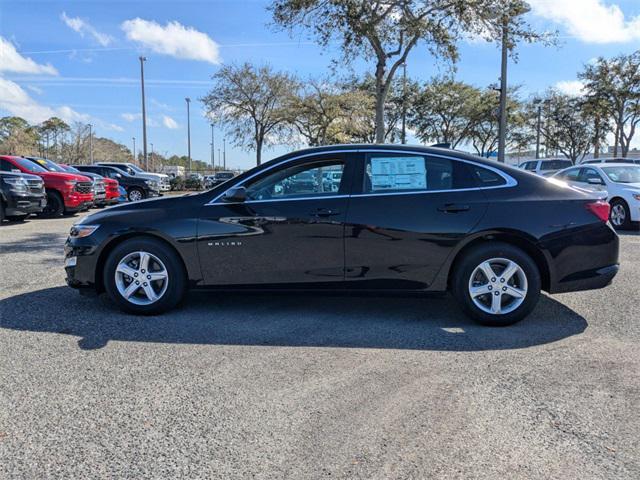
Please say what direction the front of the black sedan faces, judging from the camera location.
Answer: facing to the left of the viewer

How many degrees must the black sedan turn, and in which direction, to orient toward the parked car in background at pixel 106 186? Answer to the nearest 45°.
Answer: approximately 45° to its right

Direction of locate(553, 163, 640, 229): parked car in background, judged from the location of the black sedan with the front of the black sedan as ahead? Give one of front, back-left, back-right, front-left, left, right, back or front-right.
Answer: back-right

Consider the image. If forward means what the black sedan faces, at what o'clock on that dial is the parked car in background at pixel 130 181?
The parked car in background is roughly at 2 o'clock from the black sedan.

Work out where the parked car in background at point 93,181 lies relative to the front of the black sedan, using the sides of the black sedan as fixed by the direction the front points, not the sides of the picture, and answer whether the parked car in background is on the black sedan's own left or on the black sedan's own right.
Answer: on the black sedan's own right

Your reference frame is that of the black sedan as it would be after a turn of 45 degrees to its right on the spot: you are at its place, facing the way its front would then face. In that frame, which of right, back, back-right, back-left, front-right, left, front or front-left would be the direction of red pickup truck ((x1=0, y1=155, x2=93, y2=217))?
front

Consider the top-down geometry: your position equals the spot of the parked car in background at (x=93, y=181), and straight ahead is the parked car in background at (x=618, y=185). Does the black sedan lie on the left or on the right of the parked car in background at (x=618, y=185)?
right

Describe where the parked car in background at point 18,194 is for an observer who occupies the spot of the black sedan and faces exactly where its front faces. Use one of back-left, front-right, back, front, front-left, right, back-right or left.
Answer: front-right
